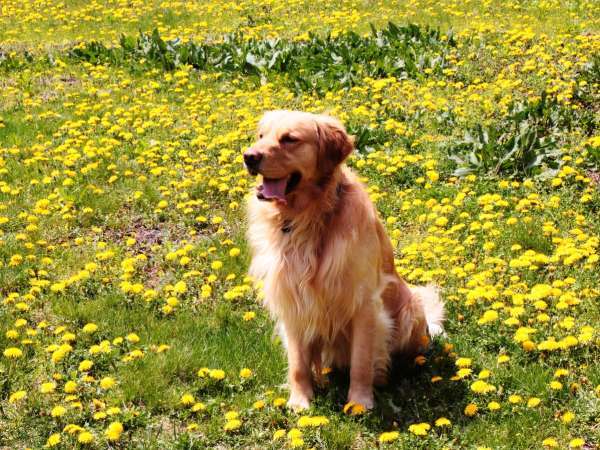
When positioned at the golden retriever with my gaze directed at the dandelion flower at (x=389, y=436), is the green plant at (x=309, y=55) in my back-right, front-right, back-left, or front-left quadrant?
back-left

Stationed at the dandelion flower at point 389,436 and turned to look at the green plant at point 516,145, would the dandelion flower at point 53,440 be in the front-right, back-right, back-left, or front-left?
back-left

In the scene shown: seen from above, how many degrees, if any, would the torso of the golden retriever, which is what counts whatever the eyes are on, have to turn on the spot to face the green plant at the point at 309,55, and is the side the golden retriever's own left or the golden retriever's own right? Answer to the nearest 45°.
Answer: approximately 135° to the golden retriever's own right

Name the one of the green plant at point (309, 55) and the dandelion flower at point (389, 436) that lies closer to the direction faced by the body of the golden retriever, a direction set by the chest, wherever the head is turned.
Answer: the dandelion flower

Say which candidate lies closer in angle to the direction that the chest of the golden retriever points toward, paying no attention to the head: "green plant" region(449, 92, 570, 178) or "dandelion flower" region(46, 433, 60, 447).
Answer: the dandelion flower

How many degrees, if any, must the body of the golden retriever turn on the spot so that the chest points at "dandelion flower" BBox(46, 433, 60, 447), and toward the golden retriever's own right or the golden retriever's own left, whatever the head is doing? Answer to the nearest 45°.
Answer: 0° — it already faces it

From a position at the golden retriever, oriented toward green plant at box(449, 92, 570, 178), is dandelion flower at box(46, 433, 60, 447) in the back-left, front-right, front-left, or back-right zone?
back-left

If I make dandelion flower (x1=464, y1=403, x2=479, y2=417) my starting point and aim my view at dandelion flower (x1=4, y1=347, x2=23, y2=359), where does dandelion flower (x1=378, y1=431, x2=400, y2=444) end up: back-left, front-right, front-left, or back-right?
front-left

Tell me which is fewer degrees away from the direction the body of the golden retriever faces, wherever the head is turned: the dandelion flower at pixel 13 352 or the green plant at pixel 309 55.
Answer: the dandelion flower

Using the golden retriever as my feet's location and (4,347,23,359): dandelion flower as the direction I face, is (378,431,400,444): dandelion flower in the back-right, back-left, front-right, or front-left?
back-left

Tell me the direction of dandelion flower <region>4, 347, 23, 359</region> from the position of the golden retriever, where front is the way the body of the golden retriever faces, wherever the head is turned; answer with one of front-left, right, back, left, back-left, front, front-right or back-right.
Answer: front-right

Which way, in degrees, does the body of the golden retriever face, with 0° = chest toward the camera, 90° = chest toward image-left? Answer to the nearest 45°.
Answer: approximately 45°

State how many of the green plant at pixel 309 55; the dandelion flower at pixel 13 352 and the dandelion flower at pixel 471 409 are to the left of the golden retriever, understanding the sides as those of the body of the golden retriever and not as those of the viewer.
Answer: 1

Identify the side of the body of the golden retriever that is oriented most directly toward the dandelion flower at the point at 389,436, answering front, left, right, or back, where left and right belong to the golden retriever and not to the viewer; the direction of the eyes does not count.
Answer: left

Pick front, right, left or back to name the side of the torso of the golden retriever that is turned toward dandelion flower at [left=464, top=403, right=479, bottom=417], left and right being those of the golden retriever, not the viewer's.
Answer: left
